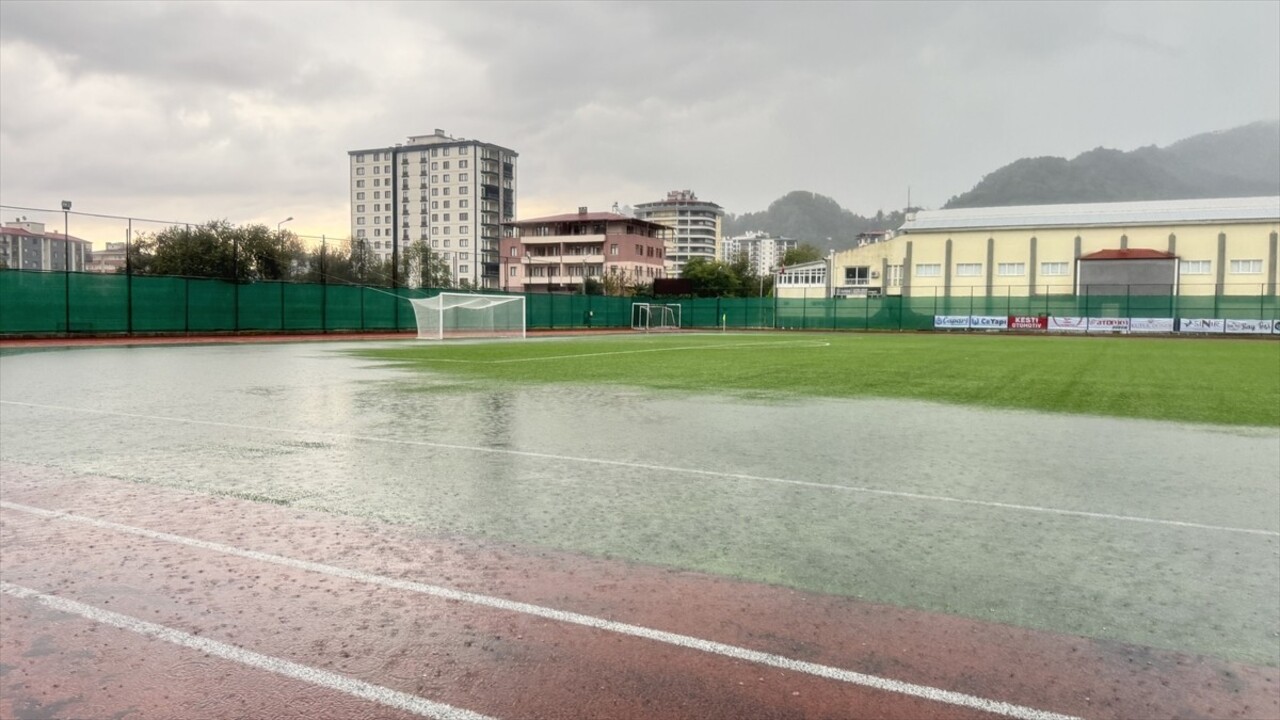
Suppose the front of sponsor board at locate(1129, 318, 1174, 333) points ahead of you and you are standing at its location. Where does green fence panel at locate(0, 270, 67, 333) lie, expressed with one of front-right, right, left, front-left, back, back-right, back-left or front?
front-right

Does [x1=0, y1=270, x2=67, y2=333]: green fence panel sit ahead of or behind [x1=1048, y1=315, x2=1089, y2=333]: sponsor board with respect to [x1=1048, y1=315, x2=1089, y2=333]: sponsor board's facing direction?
ahead

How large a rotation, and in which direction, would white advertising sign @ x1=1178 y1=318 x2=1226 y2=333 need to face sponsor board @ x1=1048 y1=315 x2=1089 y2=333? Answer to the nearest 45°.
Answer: approximately 90° to its right

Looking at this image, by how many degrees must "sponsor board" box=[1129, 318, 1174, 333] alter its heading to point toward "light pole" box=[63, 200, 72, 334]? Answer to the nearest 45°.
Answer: approximately 45° to its right

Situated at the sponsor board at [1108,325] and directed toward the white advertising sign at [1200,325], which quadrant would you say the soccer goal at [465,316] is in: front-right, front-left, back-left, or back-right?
back-right

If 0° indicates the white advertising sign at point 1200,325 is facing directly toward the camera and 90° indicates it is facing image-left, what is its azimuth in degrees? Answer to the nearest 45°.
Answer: approximately 0°

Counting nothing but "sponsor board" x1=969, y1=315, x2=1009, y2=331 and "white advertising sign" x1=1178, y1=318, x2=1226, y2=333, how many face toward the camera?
2

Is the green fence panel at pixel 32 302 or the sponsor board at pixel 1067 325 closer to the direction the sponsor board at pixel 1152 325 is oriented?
the green fence panel

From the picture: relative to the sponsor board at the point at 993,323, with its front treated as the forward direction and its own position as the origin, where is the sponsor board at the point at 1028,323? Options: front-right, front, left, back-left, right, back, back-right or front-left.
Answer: left

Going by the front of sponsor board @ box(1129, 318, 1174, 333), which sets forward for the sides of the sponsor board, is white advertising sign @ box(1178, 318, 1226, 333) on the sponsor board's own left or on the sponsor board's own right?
on the sponsor board's own left
